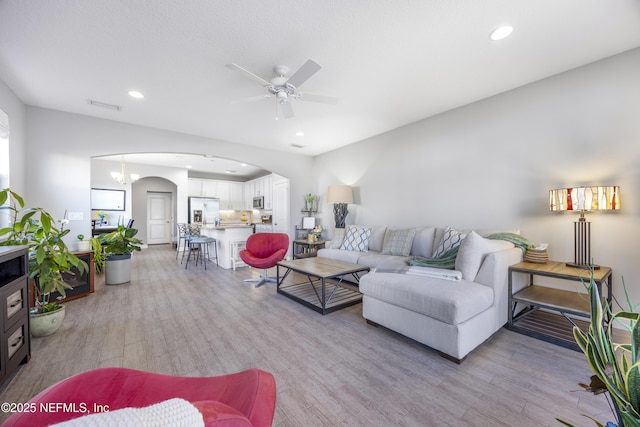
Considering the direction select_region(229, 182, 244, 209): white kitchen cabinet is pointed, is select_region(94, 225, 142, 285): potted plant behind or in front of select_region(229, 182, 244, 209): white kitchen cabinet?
in front

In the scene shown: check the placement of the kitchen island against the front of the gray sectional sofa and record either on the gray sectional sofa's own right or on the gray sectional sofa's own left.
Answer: on the gray sectional sofa's own right

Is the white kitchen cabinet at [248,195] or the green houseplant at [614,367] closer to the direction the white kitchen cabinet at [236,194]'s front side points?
the green houseplant

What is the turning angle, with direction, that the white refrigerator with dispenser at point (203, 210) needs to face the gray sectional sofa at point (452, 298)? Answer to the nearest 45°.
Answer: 0° — it already faces it

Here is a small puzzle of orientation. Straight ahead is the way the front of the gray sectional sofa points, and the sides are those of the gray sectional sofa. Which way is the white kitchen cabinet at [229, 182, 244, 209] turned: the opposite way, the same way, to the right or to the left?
to the left

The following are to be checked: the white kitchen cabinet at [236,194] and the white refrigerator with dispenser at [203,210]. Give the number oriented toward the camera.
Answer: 2

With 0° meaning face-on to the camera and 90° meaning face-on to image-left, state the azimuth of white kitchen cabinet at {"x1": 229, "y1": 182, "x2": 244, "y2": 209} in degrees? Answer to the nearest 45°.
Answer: approximately 0°

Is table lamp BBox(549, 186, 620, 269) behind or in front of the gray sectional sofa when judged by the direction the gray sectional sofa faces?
behind

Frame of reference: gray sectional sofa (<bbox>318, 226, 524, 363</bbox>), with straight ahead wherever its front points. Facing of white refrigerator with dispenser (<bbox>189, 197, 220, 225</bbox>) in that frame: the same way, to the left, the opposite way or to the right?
to the left

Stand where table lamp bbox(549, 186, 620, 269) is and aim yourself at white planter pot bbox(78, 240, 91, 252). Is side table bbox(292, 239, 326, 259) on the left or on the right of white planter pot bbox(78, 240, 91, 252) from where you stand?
right

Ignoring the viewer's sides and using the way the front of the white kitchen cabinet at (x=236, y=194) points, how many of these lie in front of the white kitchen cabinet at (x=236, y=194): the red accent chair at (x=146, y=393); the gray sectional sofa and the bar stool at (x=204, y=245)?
3

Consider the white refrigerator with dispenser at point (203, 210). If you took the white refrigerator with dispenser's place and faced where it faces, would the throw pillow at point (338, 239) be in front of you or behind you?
in front

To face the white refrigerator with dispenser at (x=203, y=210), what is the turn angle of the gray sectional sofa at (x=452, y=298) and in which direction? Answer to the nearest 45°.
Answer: approximately 90° to its right

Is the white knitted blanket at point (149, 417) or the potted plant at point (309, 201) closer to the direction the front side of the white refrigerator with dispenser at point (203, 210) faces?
the white knitted blanket

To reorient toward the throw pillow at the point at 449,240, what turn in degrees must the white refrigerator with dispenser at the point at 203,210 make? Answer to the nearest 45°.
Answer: approximately 45° to its left
